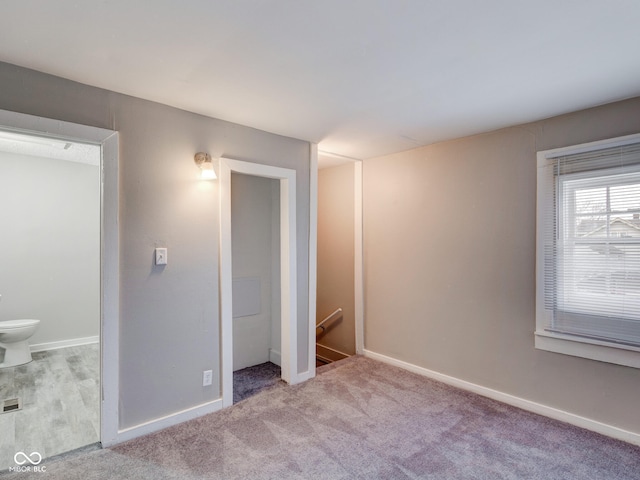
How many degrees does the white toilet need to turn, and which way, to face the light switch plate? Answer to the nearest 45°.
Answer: approximately 90° to its right

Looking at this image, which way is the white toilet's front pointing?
to the viewer's right

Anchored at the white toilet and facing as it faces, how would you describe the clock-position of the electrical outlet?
The electrical outlet is roughly at 2 o'clock from the white toilet.

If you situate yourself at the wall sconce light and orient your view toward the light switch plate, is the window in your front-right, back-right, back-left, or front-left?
back-left

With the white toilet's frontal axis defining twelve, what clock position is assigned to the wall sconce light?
The wall sconce light is roughly at 2 o'clock from the white toilet.

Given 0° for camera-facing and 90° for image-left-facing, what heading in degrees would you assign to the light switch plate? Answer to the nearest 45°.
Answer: approximately 0°

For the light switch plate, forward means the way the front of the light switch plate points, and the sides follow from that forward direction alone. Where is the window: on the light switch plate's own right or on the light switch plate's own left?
on the light switch plate's own left

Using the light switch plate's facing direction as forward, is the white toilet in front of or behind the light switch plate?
behind
